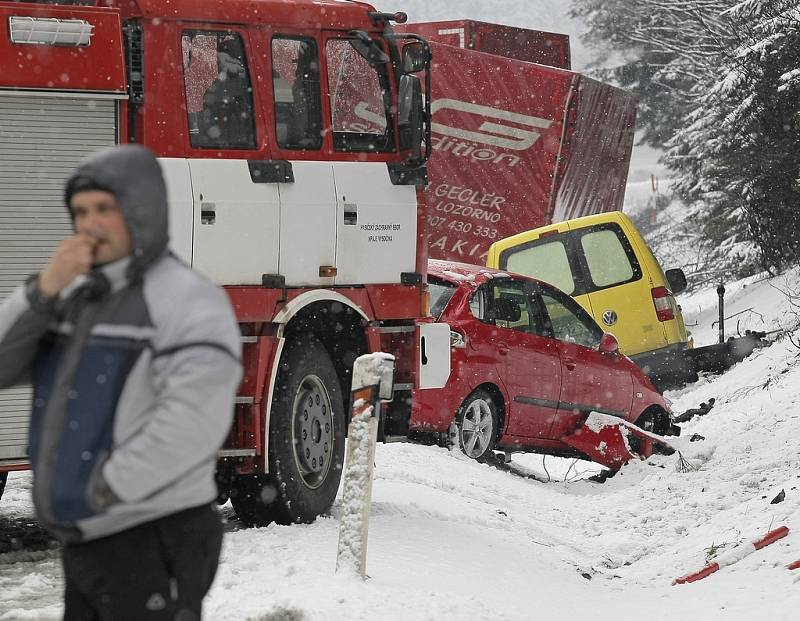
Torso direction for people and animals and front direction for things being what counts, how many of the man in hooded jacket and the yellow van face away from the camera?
1

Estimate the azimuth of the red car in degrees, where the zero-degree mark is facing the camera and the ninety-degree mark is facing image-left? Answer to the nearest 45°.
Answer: approximately 225°

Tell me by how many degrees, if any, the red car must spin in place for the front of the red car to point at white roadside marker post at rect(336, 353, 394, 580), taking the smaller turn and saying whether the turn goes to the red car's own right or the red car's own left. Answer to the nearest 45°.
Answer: approximately 135° to the red car's own right

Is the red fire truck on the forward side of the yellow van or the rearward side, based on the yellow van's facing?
on the rearward side

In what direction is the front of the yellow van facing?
away from the camera

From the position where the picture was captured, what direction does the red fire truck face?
facing away from the viewer and to the right of the viewer

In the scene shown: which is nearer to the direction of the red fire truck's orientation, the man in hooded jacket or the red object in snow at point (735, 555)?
the red object in snow

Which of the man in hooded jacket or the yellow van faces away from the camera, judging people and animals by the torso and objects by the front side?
the yellow van
